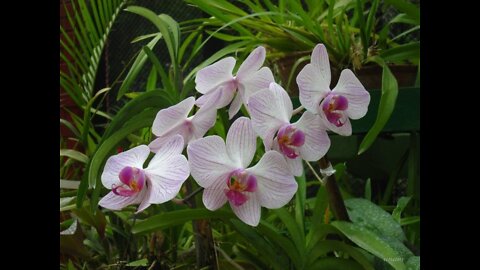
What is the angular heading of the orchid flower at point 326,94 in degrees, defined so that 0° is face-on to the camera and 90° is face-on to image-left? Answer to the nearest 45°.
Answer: approximately 315°

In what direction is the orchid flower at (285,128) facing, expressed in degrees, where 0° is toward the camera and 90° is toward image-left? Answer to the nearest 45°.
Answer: approximately 0°
